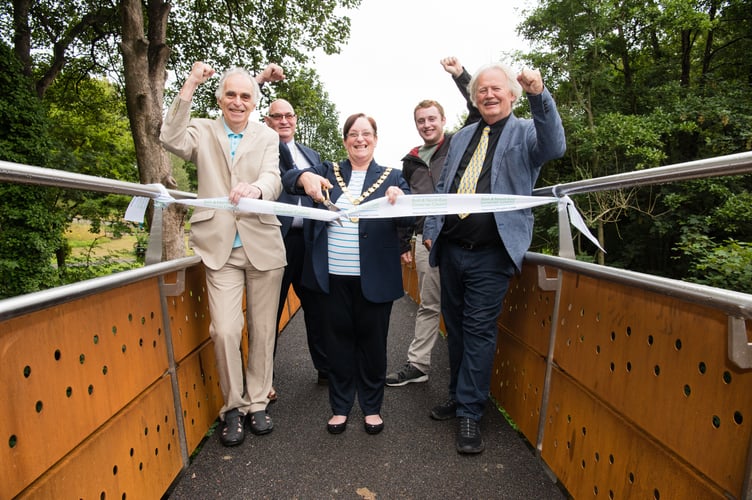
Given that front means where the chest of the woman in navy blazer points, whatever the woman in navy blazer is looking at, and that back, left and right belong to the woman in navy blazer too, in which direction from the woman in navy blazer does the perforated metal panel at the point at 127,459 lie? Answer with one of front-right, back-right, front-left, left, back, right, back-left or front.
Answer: front-right

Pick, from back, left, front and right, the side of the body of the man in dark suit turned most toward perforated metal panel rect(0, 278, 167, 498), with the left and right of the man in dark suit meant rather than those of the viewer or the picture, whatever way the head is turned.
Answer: front

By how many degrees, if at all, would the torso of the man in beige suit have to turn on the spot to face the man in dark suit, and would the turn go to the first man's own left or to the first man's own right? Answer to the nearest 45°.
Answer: approximately 135° to the first man's own left

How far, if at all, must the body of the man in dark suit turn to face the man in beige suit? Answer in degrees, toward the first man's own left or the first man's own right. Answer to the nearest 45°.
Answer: approximately 45° to the first man's own right

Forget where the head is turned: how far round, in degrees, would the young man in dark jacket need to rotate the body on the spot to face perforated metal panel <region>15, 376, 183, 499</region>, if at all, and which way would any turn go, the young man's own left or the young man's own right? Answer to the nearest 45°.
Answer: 0° — they already face it

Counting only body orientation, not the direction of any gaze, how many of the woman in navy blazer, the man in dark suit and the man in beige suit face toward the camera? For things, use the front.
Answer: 3

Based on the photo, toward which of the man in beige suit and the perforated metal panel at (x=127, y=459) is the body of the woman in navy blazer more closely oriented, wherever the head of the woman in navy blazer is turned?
the perforated metal panel

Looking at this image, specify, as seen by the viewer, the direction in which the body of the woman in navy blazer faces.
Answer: toward the camera

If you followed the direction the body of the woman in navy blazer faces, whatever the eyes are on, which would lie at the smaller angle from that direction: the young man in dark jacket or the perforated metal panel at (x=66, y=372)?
the perforated metal panel

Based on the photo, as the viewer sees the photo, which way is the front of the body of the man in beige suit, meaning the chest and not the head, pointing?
toward the camera

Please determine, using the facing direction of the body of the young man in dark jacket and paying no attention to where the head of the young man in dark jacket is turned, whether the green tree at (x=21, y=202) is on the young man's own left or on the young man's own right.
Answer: on the young man's own right

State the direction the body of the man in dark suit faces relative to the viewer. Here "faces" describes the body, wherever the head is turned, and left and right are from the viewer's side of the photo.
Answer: facing the viewer
